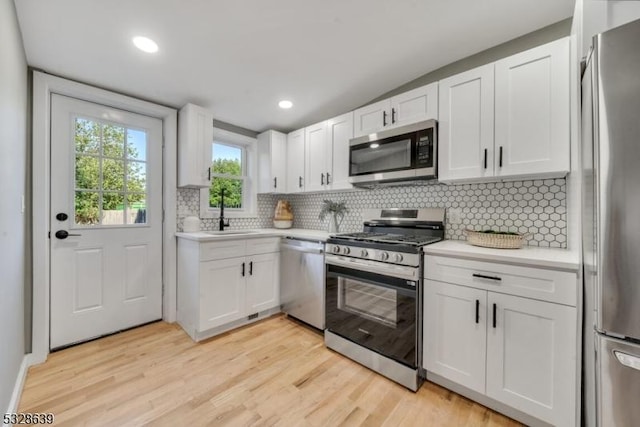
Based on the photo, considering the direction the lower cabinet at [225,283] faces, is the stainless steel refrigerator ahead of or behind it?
ahead

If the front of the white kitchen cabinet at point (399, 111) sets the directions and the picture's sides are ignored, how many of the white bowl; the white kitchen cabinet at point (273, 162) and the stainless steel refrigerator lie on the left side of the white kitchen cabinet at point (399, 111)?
1

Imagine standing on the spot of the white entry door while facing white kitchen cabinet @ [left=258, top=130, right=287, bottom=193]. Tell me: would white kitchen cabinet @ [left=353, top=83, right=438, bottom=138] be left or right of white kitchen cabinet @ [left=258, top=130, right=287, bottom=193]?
right

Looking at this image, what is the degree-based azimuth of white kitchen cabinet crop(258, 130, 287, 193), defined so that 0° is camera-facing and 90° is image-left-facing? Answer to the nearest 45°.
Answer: approximately 315°

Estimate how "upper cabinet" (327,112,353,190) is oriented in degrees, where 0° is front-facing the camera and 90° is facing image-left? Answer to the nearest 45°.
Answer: approximately 45°

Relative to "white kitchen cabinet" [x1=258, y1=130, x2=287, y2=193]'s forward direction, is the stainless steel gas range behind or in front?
in front

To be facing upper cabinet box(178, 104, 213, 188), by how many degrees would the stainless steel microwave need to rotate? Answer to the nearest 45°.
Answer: approximately 45° to its right
